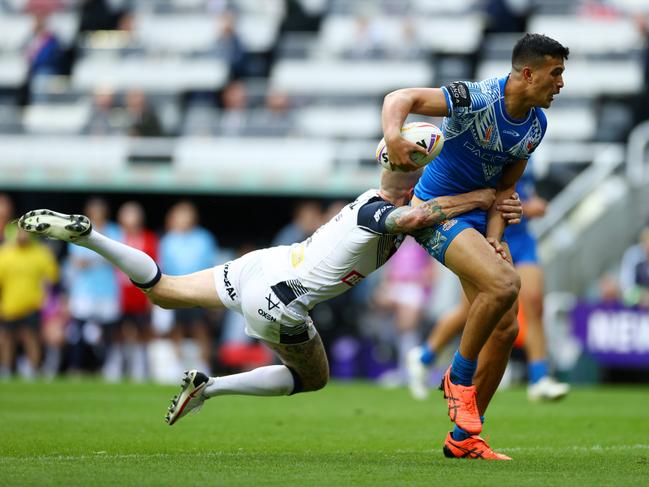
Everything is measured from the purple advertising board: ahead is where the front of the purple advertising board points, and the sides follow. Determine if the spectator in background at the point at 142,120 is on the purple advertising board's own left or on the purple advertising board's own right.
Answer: on the purple advertising board's own right

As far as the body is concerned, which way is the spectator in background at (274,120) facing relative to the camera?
toward the camera

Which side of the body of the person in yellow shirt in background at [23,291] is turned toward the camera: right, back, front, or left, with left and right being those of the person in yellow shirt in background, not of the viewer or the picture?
front

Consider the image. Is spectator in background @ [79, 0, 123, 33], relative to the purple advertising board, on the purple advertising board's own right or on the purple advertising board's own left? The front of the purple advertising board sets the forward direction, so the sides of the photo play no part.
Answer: on the purple advertising board's own right

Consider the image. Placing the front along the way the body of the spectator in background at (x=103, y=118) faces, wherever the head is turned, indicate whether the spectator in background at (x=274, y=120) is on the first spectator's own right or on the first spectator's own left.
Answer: on the first spectator's own left

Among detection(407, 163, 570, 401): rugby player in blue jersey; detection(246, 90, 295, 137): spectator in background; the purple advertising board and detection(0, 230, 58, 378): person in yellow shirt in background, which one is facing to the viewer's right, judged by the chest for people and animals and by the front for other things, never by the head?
the rugby player in blue jersey

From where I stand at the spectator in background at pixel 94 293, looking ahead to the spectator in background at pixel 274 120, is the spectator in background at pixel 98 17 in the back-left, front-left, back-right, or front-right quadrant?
front-left

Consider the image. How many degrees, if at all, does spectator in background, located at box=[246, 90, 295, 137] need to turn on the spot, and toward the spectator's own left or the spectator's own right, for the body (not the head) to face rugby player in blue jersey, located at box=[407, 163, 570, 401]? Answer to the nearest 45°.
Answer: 0° — they already face them

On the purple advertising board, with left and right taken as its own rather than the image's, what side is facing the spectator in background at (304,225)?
right

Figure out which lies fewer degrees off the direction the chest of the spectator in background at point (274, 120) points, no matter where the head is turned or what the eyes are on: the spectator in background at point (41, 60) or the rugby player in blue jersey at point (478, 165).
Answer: the rugby player in blue jersey
